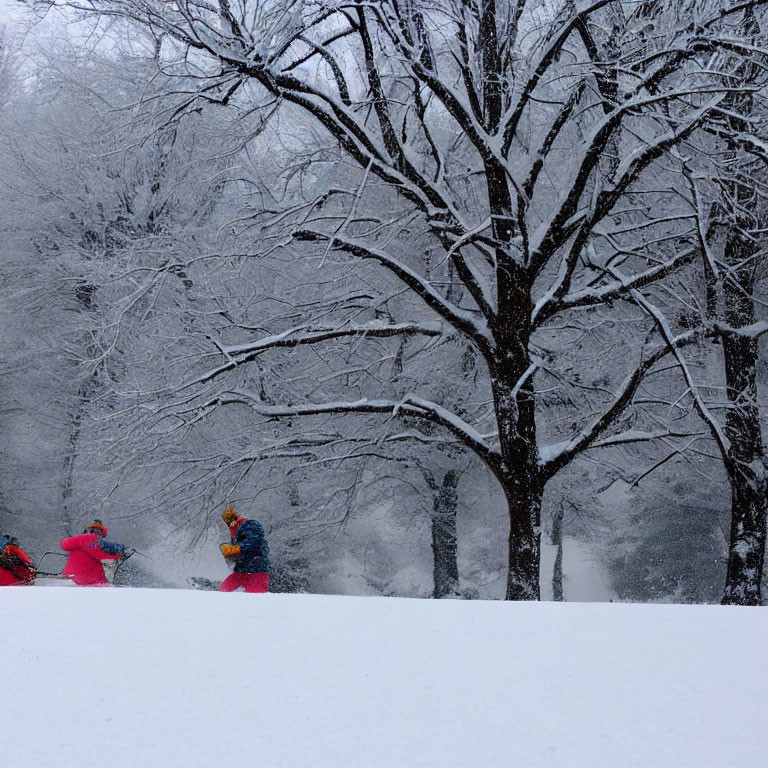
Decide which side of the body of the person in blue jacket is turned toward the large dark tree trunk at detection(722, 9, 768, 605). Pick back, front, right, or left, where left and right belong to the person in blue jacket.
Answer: back

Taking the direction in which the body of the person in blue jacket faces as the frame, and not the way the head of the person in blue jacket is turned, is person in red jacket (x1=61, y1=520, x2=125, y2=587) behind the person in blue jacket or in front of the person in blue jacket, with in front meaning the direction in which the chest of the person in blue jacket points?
in front

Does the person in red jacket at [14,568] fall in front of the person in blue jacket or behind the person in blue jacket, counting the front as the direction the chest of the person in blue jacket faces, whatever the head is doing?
in front

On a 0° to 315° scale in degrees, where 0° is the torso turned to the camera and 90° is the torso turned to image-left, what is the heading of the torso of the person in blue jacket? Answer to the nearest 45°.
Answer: approximately 90°

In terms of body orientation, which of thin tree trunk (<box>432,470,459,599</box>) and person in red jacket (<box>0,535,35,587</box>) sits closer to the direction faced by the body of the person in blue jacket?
the person in red jacket
